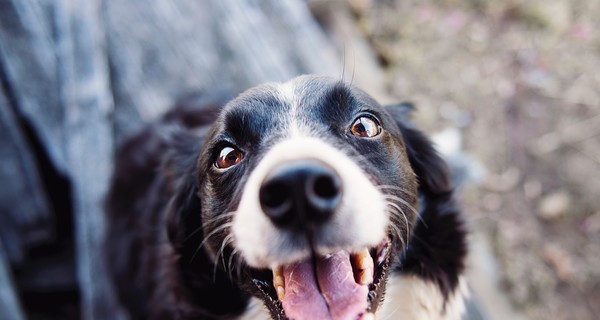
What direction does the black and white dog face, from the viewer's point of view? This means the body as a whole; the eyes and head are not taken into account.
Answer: toward the camera

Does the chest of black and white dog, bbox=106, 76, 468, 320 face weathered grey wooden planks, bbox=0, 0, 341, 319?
no
